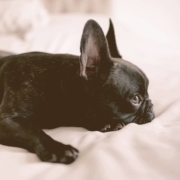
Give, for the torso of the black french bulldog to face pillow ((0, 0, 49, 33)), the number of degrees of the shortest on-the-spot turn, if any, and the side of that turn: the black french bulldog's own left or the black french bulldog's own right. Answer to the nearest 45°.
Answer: approximately 90° to the black french bulldog's own left

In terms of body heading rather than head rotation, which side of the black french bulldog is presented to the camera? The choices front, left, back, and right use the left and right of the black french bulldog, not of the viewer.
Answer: right
